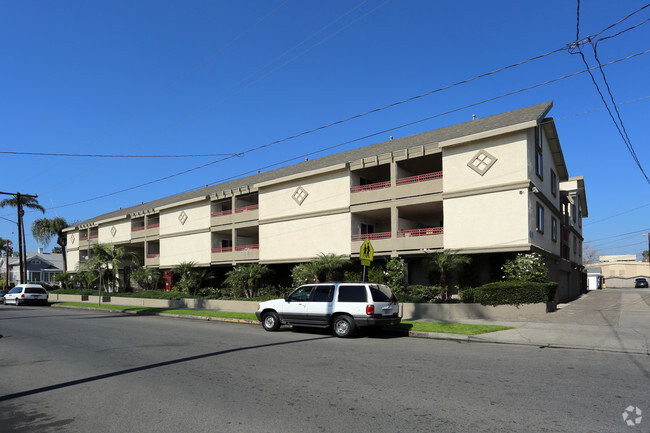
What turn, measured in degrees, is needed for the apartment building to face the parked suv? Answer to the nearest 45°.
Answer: approximately 45° to its left

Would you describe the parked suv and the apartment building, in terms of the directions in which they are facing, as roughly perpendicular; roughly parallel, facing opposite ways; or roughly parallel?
roughly perpendicular

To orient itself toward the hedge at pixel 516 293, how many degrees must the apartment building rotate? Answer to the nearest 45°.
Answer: approximately 45° to its left

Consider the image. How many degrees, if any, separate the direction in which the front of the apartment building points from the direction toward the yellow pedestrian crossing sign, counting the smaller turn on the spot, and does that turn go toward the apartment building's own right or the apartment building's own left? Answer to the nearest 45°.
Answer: approximately 45° to the apartment building's own left

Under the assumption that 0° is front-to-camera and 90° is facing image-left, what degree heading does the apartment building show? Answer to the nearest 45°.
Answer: approximately 45°

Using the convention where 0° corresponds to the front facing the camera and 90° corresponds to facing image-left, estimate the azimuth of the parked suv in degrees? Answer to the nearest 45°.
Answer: approximately 135°

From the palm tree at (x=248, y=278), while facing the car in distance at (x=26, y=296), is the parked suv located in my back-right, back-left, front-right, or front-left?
back-left
